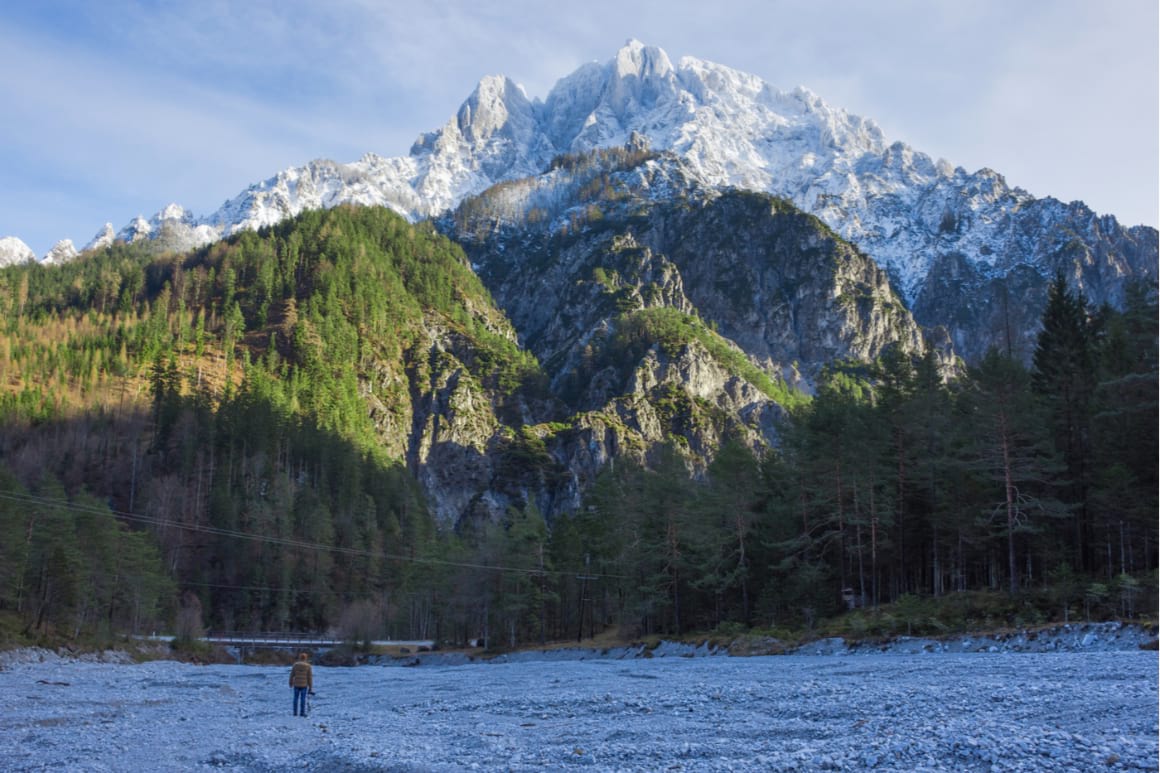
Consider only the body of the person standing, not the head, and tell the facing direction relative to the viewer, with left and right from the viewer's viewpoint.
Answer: facing away from the viewer
